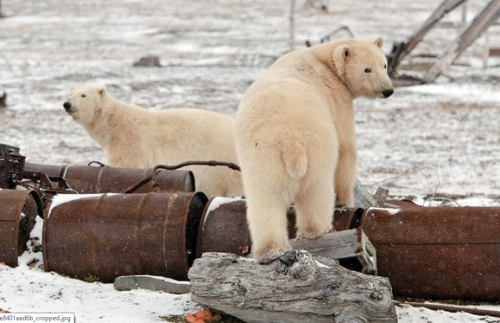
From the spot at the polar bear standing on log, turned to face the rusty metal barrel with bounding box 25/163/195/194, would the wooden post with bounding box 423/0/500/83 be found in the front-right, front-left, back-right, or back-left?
front-right

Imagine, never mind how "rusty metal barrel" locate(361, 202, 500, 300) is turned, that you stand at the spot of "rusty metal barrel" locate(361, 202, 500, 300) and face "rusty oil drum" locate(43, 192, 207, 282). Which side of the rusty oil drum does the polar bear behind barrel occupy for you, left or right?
right

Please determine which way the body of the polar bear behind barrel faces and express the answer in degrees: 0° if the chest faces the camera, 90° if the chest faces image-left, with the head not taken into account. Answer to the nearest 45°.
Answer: approximately 90°
